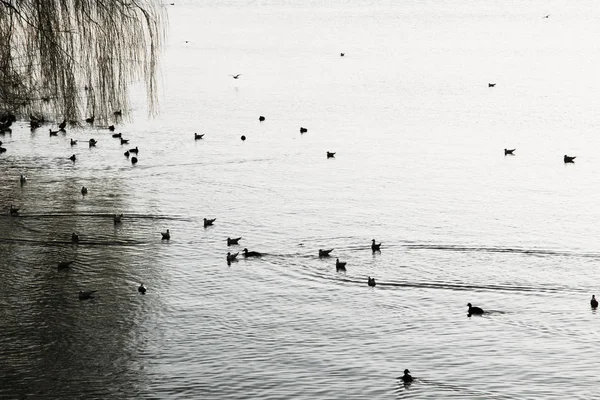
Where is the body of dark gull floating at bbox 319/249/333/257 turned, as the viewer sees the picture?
to the viewer's left

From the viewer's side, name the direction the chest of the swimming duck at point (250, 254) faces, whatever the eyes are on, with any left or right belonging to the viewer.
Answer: facing to the left of the viewer

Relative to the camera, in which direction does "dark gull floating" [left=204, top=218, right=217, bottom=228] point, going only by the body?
to the viewer's left

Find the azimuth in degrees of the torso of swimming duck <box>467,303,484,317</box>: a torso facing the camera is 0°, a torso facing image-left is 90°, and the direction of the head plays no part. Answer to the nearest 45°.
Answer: approximately 90°

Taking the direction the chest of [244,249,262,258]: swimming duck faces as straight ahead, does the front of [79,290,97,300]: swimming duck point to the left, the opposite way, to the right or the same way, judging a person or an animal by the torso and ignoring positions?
the same way

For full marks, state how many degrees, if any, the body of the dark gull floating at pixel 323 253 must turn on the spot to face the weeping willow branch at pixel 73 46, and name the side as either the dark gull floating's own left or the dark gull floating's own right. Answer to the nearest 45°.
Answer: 0° — it already faces it

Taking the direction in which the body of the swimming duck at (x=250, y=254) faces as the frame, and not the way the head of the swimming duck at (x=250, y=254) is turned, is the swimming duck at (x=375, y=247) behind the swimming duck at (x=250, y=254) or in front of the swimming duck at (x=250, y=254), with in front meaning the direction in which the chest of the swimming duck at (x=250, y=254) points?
behind

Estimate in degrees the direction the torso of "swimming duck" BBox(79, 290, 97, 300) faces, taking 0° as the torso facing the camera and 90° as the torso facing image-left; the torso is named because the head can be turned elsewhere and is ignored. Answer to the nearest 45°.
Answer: approximately 90°

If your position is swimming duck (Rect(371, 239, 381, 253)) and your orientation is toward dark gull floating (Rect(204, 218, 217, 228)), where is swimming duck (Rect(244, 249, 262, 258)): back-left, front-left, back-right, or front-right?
front-left

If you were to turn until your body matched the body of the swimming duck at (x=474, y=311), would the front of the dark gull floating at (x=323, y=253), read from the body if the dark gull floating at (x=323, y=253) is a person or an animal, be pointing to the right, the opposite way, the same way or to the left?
the same way

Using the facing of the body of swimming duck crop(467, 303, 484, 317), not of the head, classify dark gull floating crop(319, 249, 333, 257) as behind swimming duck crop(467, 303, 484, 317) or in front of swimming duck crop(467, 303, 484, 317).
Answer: in front
